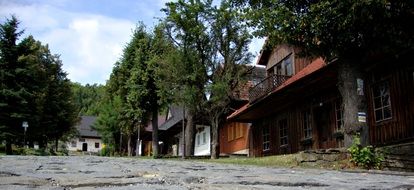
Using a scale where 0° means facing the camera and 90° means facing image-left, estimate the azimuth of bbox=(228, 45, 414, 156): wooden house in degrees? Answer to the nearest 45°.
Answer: approximately 45°

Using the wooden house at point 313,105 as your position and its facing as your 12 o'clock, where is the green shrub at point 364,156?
The green shrub is roughly at 10 o'clock from the wooden house.

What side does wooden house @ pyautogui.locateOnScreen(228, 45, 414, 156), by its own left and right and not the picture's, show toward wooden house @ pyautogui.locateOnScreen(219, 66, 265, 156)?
right
